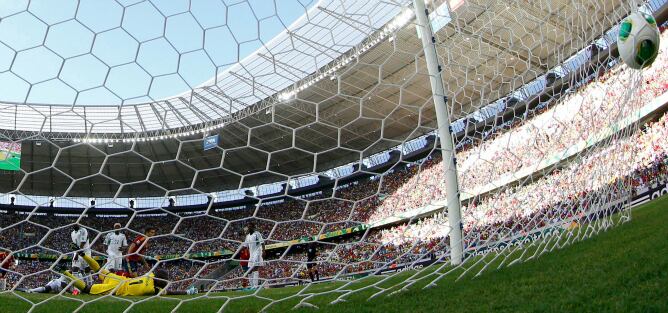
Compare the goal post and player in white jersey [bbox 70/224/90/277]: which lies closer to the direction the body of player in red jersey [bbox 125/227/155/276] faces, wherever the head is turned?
the goal post
